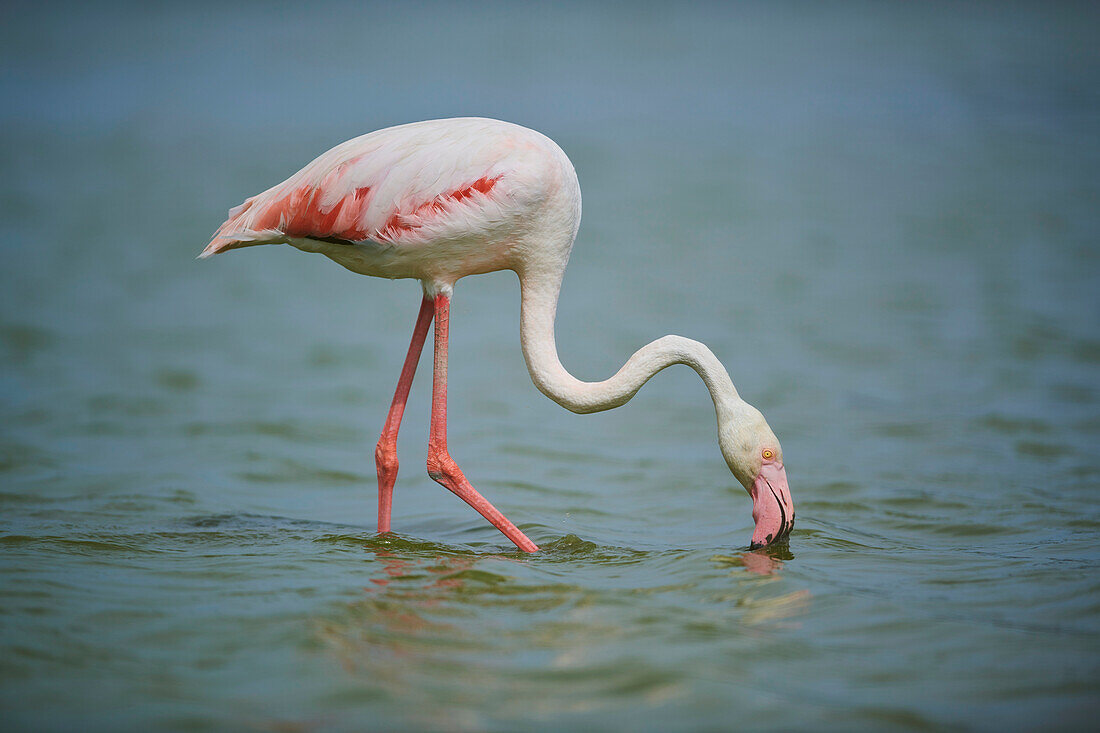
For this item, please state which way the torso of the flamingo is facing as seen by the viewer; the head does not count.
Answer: to the viewer's right
